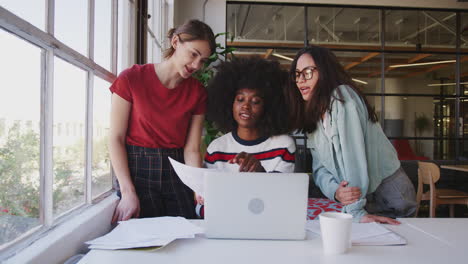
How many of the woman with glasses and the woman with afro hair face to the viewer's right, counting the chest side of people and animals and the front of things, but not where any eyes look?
0

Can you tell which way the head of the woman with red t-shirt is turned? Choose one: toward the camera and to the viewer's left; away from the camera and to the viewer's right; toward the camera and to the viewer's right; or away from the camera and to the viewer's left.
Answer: toward the camera and to the viewer's right

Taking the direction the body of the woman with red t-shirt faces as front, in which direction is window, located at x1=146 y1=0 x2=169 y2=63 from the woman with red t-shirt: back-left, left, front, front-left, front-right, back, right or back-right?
back-left

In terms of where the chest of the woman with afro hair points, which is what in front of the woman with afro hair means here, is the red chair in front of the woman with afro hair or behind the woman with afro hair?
behind

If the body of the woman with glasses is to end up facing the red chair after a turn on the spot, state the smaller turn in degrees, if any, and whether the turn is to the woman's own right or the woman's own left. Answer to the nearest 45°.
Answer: approximately 135° to the woman's own right

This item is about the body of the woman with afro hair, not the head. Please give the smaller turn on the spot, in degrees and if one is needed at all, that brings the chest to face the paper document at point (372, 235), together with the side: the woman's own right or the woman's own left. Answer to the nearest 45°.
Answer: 0° — they already face it

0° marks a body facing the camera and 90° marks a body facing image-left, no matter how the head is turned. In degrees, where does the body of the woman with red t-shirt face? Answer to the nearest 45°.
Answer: approximately 315°

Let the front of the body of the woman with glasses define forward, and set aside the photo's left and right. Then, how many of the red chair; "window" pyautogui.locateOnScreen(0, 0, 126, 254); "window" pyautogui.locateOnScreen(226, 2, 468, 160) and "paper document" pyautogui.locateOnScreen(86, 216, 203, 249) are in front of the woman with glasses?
2

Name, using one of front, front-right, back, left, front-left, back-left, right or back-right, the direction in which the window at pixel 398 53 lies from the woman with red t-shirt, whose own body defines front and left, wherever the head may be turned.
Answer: left

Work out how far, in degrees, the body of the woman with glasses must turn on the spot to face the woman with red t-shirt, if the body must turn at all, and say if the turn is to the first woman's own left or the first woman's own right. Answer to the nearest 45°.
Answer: approximately 45° to the first woman's own right

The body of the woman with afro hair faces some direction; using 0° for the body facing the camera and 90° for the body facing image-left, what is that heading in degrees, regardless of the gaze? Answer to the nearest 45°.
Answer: approximately 0°

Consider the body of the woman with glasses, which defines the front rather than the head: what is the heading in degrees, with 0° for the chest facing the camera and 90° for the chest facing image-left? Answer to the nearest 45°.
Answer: approximately 45°

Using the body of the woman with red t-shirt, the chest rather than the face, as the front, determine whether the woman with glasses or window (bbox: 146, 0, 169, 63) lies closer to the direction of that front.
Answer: the woman with glasses

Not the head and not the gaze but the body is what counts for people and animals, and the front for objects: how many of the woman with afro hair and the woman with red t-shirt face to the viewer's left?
0

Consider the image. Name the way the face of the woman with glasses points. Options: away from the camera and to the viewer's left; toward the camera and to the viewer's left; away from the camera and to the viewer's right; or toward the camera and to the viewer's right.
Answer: toward the camera and to the viewer's left
